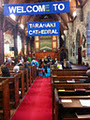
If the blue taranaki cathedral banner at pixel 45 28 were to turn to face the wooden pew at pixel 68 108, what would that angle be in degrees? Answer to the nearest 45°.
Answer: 0° — it already faces it

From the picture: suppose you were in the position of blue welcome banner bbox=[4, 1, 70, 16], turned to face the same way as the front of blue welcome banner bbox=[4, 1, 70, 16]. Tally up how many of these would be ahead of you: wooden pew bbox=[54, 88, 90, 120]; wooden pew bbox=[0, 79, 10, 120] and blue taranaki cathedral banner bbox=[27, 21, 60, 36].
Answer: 2

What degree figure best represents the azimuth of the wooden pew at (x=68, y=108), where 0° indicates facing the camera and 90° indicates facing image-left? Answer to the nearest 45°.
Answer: approximately 180°

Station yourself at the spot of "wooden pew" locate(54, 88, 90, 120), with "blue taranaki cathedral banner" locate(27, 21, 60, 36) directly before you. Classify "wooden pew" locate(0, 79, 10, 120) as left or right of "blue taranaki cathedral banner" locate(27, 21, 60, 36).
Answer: left

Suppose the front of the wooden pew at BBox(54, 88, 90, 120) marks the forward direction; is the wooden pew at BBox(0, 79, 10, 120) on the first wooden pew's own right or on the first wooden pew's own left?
on the first wooden pew's own left

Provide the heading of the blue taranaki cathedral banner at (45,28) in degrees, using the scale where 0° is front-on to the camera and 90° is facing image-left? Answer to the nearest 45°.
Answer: approximately 0°

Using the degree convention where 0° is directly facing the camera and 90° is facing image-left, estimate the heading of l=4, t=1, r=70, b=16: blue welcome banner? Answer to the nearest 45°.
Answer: approximately 0°

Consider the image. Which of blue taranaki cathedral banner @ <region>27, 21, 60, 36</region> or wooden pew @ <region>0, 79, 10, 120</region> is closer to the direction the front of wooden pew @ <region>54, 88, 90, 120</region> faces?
the blue taranaki cathedral banner

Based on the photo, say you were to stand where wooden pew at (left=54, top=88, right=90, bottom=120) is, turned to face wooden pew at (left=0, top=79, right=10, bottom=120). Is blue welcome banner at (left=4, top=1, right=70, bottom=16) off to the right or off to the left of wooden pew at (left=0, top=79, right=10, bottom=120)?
right
